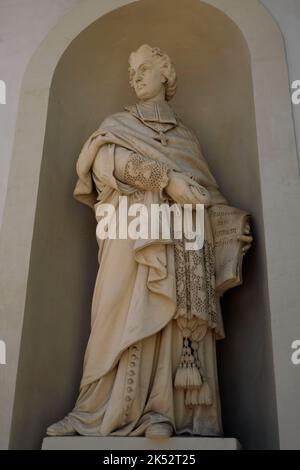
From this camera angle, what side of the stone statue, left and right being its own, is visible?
front
